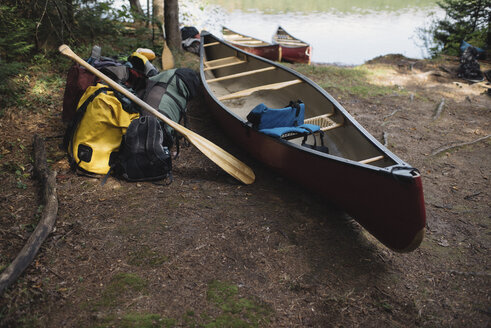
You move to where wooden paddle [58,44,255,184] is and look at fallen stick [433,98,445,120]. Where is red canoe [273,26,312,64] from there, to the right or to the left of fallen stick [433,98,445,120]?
left

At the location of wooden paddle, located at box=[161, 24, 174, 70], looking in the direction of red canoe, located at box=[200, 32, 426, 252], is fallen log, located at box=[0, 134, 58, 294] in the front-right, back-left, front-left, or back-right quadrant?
front-right
